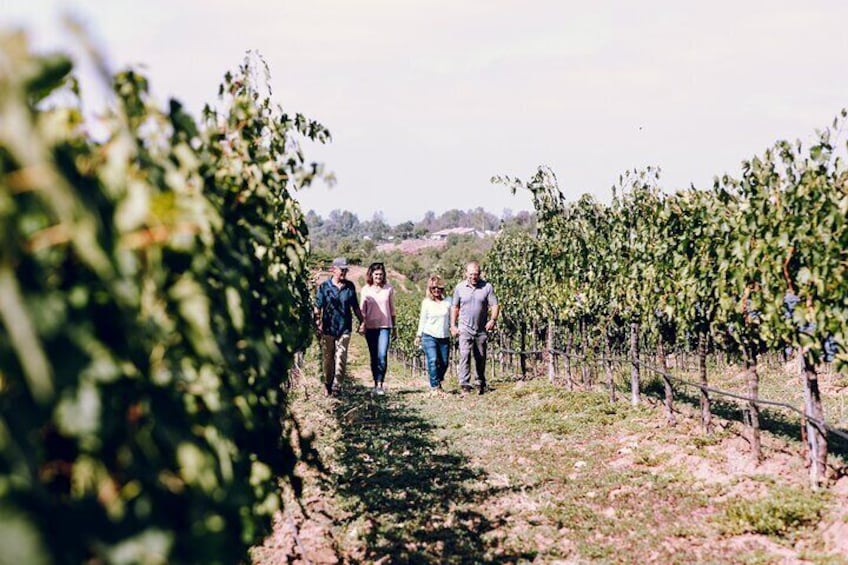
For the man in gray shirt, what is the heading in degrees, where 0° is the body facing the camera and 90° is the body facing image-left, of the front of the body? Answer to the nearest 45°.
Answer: approximately 0°

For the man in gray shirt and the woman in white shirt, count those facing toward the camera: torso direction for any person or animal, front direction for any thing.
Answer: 2

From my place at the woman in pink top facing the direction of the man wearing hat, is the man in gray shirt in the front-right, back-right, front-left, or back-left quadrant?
back-left

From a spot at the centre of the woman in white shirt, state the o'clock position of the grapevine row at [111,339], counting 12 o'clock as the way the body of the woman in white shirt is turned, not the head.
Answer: The grapevine row is roughly at 12 o'clock from the woman in white shirt.
